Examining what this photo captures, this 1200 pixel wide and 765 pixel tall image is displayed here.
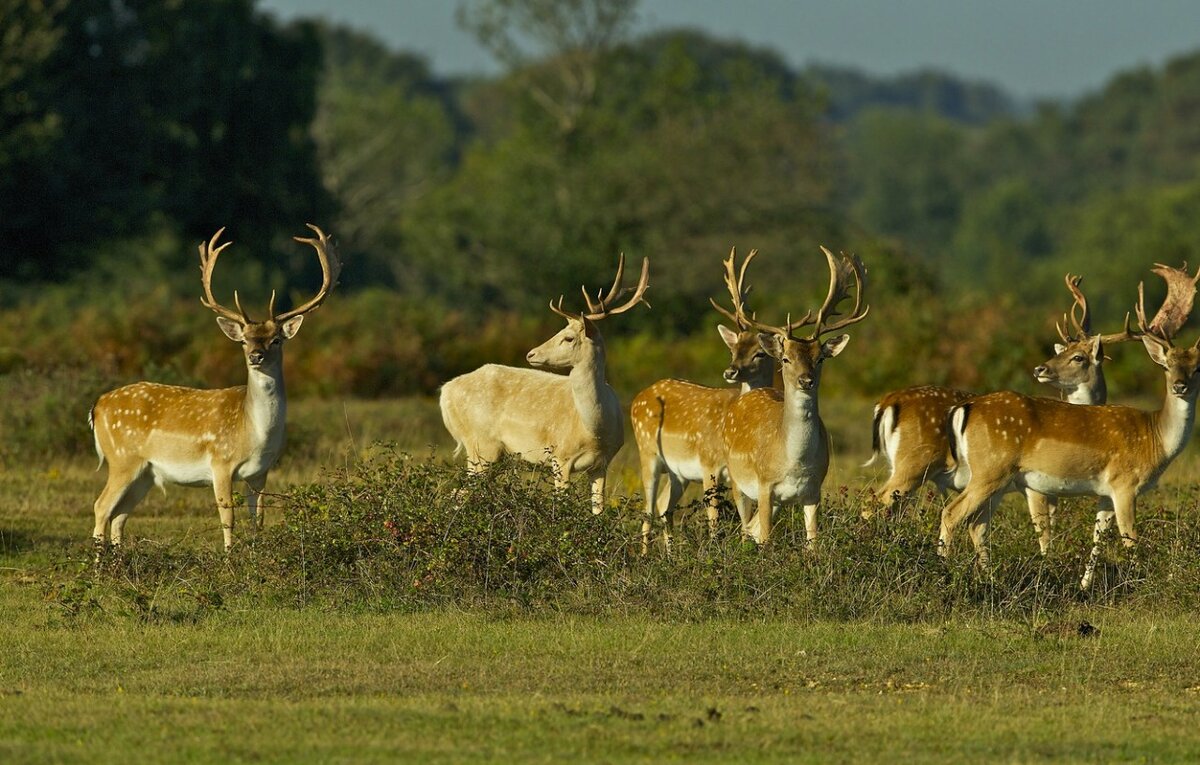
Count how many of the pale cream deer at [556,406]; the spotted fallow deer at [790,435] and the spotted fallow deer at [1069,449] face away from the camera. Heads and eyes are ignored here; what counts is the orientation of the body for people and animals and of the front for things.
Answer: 0

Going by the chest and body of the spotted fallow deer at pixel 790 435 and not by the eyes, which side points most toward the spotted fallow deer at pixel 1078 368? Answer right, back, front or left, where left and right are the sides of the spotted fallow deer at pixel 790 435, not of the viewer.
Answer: left

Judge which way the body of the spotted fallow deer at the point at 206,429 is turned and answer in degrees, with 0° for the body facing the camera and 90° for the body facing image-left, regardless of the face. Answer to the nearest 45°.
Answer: approximately 315°

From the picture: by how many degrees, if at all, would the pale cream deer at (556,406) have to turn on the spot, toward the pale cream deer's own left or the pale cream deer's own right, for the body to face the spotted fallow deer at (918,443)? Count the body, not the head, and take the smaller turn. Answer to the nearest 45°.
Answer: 0° — it already faces it

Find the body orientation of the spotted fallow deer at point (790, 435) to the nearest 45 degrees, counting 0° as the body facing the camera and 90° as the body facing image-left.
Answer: approximately 315°

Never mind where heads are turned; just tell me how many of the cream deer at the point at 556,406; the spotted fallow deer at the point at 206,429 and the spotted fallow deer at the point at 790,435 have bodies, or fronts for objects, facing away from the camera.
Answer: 0

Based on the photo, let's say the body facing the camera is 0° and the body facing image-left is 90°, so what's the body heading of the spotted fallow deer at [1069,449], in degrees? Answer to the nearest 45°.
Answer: approximately 270°

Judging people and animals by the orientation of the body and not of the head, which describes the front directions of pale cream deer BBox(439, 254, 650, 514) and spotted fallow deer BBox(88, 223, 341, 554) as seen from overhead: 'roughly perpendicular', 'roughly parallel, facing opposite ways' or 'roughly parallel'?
roughly parallel

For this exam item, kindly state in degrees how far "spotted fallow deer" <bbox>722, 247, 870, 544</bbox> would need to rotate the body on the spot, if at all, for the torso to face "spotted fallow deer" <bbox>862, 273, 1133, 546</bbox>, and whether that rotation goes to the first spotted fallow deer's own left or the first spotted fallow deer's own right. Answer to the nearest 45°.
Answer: approximately 90° to the first spotted fallow deer's own left

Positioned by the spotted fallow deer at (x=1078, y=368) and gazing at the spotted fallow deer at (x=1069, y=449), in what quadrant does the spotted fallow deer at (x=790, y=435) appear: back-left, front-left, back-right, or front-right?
front-right
